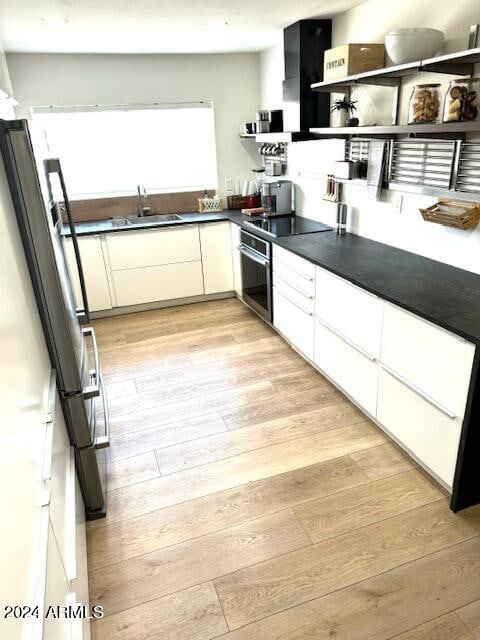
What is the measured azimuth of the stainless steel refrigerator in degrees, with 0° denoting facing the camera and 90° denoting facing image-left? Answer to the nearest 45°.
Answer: approximately 270°

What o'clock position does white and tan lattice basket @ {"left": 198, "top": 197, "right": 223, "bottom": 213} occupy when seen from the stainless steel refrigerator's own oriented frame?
The white and tan lattice basket is roughly at 10 o'clock from the stainless steel refrigerator.

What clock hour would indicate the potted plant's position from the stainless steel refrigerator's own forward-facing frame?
The potted plant is roughly at 11 o'clock from the stainless steel refrigerator.

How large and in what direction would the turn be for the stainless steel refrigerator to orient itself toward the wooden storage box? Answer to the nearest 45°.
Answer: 0° — it already faces it

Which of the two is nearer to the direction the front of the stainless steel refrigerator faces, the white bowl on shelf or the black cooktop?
the white bowl on shelf

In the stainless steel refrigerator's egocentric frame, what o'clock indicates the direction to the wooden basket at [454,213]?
The wooden basket is roughly at 12 o'clock from the stainless steel refrigerator.

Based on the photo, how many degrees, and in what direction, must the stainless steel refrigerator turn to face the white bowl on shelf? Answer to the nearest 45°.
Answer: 0° — it already faces it

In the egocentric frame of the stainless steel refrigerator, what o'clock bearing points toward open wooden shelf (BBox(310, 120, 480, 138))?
The open wooden shelf is roughly at 12 o'clock from the stainless steel refrigerator.

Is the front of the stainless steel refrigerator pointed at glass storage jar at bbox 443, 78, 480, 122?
yes

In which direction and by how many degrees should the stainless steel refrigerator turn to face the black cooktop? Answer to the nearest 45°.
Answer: approximately 45° to its left

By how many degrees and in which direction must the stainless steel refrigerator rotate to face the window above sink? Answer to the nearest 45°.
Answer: approximately 90° to its left
